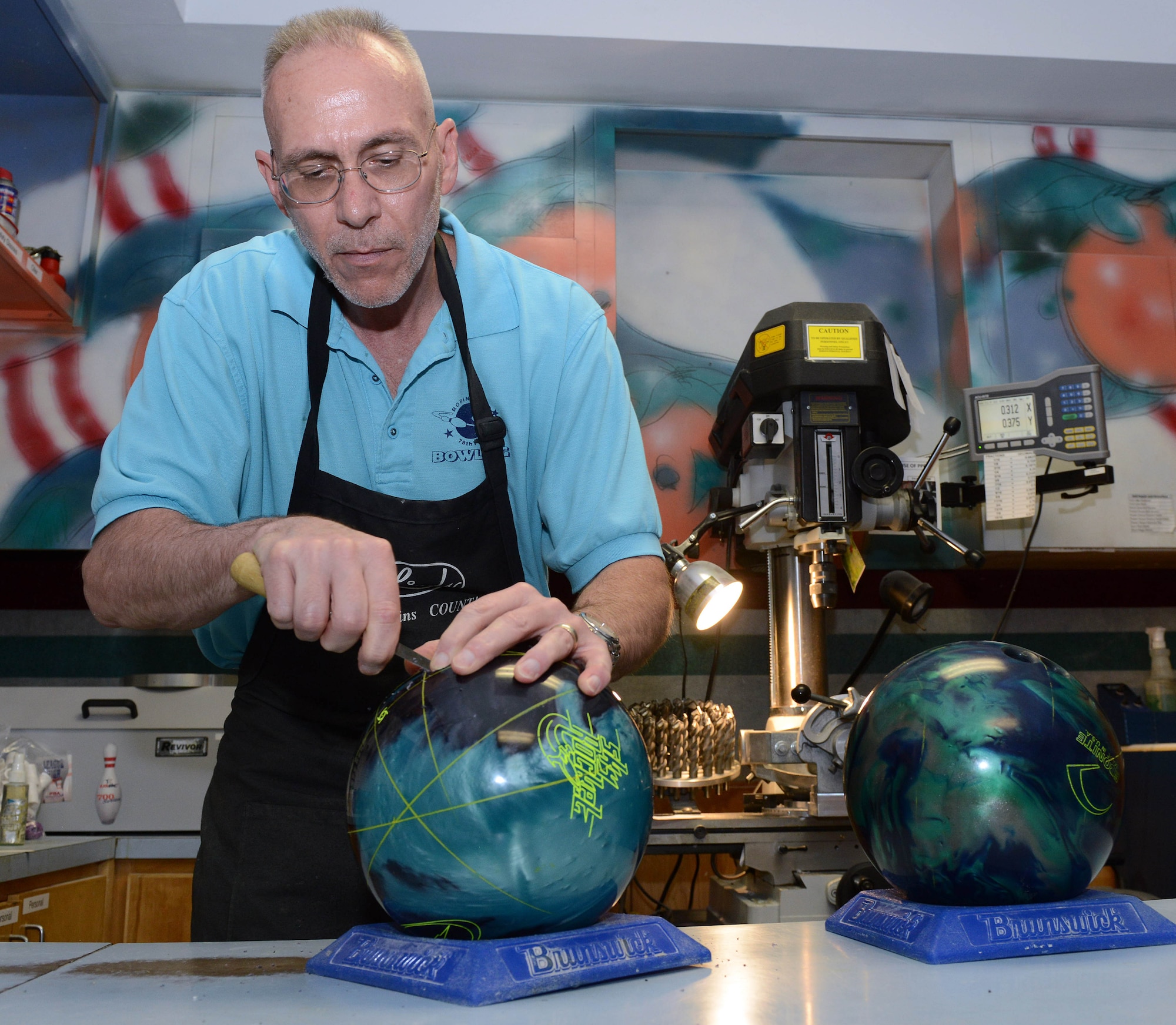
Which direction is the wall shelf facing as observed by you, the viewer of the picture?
facing to the right of the viewer

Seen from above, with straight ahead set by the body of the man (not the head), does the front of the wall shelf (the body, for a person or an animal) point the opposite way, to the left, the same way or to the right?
to the left

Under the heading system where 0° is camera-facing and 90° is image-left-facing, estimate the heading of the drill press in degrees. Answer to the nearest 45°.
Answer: approximately 0°

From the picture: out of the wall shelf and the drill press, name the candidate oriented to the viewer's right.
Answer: the wall shelf

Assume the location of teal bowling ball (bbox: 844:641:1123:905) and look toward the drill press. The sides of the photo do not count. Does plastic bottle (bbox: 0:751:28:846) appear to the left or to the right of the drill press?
left

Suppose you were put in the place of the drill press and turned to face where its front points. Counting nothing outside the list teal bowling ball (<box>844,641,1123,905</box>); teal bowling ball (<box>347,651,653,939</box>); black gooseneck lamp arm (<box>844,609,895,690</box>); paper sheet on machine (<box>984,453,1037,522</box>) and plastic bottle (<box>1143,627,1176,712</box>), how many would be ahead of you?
2

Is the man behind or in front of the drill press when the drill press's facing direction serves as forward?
in front

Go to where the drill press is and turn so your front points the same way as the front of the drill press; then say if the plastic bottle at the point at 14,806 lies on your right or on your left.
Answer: on your right

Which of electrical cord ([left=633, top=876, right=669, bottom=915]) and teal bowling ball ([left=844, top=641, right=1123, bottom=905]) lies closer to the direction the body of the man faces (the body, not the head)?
the teal bowling ball

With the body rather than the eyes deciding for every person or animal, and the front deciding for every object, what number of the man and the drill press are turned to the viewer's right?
0
